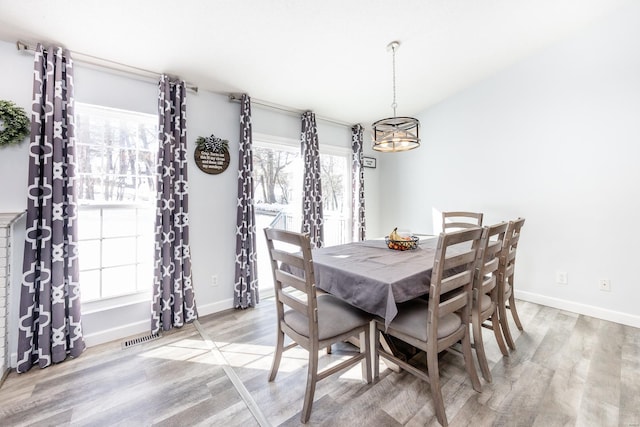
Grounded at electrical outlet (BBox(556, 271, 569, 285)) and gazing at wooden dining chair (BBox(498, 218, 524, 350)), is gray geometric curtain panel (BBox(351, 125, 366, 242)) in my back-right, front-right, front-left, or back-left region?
front-right

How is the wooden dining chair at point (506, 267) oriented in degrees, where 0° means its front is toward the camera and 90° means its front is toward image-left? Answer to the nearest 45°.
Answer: approximately 90°

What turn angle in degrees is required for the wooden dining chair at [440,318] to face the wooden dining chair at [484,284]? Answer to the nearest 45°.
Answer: approximately 90° to its right

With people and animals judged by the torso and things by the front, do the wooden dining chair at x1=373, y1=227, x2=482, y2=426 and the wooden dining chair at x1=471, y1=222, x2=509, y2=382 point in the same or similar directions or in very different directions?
same or similar directions

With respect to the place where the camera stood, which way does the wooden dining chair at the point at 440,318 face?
facing away from the viewer and to the left of the viewer

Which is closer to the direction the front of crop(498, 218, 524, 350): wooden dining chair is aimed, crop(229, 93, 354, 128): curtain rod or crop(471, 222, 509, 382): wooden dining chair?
the curtain rod

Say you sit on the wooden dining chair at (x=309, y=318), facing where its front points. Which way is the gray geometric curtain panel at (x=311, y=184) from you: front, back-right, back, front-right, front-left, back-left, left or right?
front-left

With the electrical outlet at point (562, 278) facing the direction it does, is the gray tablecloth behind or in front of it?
in front

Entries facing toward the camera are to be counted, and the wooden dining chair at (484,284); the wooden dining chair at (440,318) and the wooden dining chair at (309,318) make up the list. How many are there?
0

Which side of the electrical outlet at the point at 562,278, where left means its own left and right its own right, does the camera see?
front

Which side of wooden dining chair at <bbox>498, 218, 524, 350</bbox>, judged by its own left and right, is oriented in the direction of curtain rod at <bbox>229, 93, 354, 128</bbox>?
front
